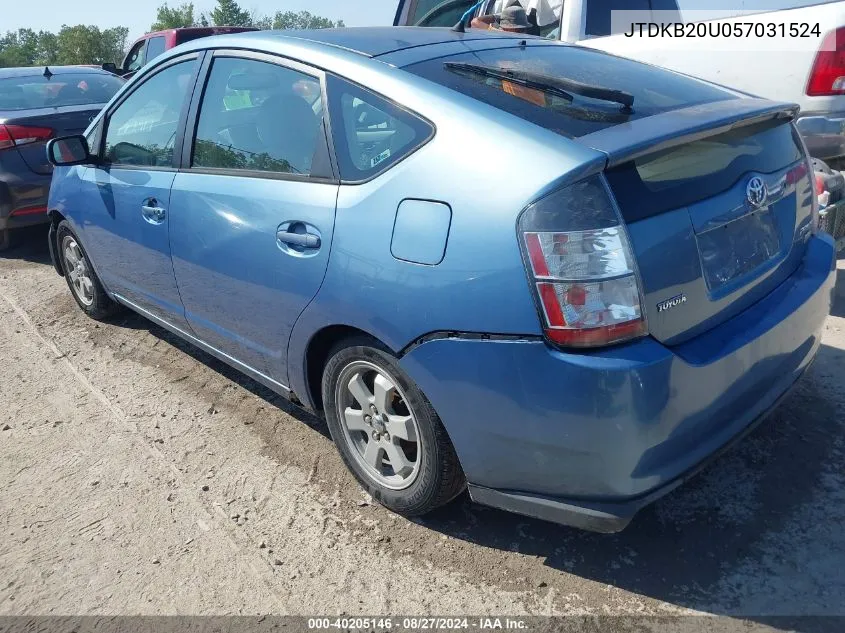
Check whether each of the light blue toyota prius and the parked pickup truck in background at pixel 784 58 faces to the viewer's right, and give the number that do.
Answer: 0

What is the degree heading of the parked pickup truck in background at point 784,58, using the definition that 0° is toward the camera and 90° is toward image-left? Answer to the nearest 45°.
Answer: approximately 135°

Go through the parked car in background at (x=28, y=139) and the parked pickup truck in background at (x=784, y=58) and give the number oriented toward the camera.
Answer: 0

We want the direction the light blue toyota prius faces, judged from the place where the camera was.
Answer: facing away from the viewer and to the left of the viewer

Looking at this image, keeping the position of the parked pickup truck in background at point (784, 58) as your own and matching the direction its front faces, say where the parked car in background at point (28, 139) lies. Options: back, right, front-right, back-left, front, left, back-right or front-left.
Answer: front-left

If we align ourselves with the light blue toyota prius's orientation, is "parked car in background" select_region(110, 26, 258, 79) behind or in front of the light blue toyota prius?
in front

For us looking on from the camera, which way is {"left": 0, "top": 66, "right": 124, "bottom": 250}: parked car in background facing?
facing away from the viewer and to the left of the viewer

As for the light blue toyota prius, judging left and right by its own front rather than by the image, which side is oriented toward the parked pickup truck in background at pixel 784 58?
right

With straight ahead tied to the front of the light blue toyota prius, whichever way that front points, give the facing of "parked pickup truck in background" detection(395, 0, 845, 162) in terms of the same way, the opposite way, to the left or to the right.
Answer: the same way

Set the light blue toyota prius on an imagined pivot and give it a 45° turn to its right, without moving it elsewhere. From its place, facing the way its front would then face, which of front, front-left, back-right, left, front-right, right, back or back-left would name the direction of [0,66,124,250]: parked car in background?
front-left

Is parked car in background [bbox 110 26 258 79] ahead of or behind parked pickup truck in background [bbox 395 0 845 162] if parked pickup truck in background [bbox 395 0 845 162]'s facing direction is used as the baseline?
ahead

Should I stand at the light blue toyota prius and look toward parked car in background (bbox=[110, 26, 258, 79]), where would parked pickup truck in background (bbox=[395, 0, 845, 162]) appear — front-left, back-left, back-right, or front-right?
front-right

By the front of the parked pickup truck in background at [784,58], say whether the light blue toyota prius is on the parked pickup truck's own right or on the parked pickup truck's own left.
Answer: on the parked pickup truck's own left

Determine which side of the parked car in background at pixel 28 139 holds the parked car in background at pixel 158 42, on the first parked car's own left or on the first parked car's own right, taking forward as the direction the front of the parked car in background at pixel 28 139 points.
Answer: on the first parked car's own right
